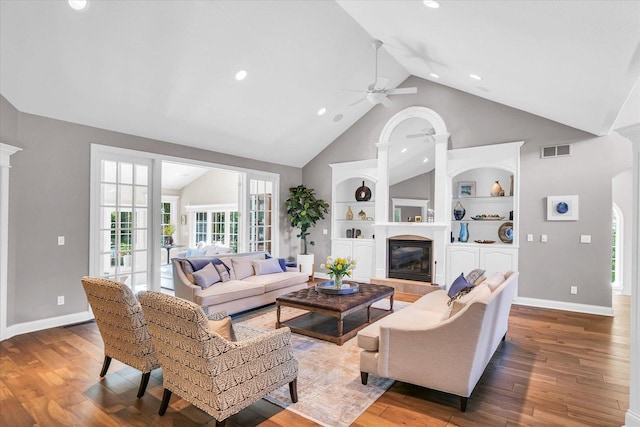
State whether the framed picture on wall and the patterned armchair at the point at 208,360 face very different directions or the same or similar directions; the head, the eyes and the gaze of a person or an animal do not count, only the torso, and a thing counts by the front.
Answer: very different directions

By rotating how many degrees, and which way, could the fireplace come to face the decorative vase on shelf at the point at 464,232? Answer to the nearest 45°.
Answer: approximately 90° to its left

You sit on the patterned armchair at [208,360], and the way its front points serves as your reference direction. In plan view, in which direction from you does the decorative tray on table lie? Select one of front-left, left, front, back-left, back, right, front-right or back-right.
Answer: front

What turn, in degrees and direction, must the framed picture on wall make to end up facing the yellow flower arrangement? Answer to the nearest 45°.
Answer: approximately 45° to its right

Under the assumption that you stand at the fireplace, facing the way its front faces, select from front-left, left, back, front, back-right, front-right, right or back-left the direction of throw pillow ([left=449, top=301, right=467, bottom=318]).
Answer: front

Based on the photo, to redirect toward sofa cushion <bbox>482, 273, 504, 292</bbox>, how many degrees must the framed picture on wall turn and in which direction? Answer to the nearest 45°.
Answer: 0° — it already faces it

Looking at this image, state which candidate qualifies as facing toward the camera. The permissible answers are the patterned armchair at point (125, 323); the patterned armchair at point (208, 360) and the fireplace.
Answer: the fireplace

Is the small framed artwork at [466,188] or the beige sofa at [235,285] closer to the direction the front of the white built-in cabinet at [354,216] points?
the beige sofa

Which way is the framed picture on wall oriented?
toward the camera

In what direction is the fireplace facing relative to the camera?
toward the camera

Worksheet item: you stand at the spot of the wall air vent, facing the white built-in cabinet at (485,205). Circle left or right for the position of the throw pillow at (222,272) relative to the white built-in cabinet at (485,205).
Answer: left

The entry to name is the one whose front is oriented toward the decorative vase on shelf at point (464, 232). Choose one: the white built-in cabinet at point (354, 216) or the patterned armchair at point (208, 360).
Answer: the patterned armchair

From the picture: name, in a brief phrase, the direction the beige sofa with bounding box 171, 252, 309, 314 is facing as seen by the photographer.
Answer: facing the viewer and to the right of the viewer

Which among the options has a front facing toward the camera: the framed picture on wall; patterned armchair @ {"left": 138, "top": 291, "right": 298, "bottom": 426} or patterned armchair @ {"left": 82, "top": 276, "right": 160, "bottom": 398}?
the framed picture on wall

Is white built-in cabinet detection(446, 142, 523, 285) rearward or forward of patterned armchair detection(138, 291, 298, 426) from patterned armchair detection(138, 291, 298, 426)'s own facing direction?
forward

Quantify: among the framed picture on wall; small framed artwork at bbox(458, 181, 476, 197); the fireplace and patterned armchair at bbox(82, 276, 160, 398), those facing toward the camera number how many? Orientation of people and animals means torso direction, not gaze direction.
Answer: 3

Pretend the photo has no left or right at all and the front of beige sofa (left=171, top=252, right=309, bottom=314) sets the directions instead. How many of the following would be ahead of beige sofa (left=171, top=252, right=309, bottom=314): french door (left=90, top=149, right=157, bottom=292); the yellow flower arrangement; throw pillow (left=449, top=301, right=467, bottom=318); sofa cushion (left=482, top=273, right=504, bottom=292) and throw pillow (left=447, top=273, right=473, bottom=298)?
4
